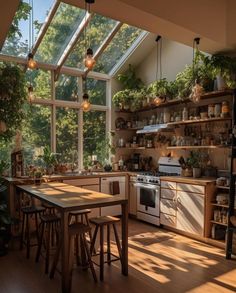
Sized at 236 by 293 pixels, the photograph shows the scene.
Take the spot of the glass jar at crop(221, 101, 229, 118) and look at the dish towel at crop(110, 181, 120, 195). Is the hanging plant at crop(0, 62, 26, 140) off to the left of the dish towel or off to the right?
left

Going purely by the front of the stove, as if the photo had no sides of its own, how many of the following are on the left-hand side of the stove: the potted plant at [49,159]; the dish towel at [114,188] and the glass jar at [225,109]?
1

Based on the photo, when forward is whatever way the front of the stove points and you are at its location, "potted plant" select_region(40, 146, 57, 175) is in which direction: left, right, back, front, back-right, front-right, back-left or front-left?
front-right

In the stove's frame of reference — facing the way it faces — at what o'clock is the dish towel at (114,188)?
The dish towel is roughly at 2 o'clock from the stove.

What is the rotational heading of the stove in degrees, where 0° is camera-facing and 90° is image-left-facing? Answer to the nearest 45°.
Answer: approximately 45°
